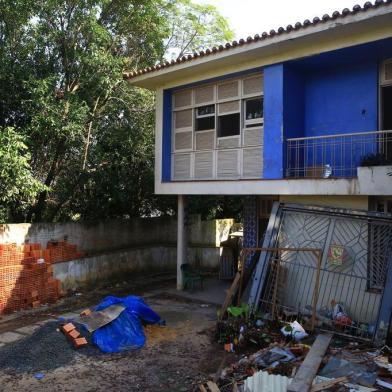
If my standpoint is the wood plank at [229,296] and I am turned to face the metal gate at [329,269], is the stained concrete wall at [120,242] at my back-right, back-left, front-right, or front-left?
back-left

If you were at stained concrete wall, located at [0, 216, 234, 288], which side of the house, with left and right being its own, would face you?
right

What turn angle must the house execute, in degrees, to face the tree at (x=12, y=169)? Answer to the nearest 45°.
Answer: approximately 45° to its right

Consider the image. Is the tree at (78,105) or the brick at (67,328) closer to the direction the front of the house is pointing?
the brick

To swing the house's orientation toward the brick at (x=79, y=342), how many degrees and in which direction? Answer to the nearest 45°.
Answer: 0° — it already faces it

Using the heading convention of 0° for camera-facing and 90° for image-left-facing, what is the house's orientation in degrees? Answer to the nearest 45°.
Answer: approximately 45°

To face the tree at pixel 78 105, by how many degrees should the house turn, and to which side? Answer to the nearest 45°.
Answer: approximately 45° to its right
